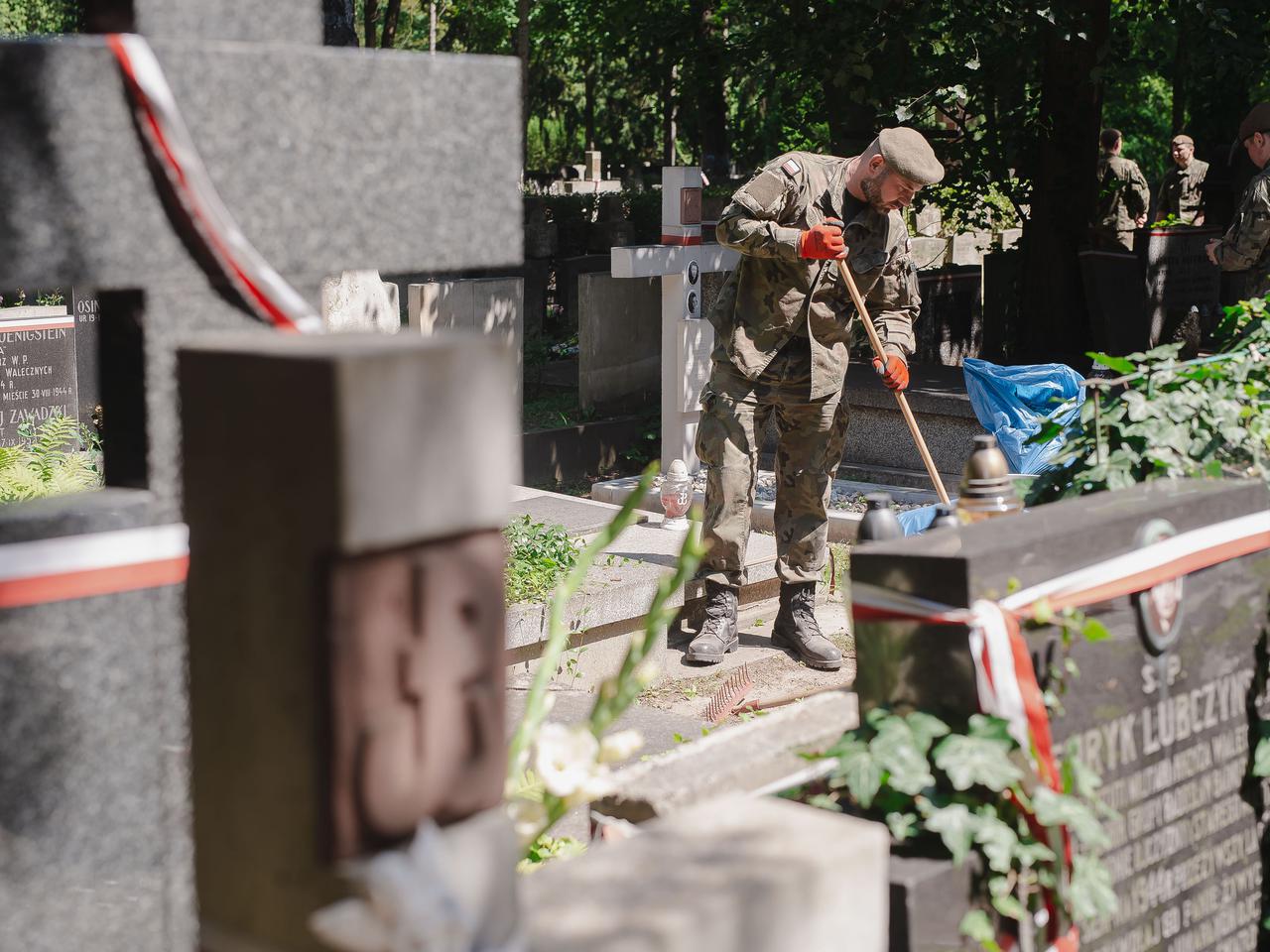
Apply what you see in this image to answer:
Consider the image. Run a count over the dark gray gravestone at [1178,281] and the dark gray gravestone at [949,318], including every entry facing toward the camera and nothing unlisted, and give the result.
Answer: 2

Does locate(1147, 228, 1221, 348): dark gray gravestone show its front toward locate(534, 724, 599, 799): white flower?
yes

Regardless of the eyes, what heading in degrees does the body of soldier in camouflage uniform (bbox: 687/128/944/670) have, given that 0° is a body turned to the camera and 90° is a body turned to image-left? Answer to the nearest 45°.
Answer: approximately 315°

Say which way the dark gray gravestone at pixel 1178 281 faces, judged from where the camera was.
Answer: facing the viewer

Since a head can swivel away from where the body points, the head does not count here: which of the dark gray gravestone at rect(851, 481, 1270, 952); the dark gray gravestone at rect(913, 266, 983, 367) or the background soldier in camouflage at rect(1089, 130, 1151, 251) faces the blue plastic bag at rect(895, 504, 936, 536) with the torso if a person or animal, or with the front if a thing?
the dark gray gravestone at rect(913, 266, 983, 367)

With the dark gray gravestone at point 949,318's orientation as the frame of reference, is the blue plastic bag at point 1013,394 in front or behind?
in front

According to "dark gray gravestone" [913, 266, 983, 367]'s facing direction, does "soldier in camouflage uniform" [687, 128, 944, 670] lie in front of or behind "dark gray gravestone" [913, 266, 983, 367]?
in front

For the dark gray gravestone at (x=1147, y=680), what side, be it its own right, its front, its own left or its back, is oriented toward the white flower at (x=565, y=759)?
right

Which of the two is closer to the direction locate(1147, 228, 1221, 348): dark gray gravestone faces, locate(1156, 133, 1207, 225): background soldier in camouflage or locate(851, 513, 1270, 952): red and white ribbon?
the red and white ribbon

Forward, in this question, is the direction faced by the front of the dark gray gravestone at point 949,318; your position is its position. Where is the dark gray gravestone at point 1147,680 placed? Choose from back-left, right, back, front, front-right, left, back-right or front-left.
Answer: front

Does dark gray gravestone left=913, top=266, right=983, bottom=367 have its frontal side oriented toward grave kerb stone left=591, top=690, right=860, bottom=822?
yes

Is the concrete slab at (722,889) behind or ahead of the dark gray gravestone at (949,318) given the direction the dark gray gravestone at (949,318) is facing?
ahead

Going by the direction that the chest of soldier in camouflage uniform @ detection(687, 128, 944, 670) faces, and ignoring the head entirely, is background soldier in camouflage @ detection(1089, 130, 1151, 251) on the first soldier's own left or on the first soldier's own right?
on the first soldier's own left
